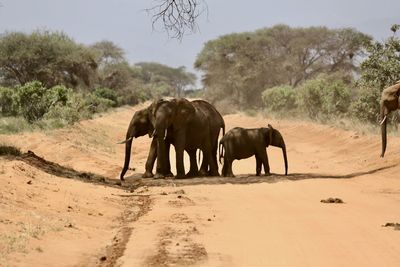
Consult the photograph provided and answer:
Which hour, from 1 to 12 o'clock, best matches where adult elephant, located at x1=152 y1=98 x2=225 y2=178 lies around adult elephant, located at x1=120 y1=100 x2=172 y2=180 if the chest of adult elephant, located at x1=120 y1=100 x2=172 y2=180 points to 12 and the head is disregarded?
adult elephant, located at x1=152 y1=98 x2=225 y2=178 is roughly at 6 o'clock from adult elephant, located at x1=120 y1=100 x2=172 y2=180.

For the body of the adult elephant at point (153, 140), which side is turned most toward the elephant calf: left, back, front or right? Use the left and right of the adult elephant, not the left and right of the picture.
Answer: back

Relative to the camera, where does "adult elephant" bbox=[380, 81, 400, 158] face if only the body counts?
to the viewer's left

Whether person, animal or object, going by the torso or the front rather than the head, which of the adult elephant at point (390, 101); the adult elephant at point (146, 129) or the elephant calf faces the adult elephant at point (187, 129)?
the adult elephant at point (390, 101)

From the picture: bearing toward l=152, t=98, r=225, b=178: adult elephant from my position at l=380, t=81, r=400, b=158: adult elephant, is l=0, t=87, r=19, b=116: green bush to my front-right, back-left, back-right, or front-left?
front-right

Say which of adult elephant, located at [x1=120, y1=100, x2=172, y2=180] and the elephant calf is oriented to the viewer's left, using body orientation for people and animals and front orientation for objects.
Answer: the adult elephant

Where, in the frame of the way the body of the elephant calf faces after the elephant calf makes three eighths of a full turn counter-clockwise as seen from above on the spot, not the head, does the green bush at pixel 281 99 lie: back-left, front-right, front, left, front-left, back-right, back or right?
front-right

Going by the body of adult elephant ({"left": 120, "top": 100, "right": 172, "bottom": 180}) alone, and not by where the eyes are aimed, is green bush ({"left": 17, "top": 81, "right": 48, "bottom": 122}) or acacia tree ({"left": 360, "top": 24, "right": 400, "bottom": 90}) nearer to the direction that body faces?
the green bush

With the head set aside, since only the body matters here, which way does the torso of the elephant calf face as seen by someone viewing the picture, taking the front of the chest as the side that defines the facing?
to the viewer's right

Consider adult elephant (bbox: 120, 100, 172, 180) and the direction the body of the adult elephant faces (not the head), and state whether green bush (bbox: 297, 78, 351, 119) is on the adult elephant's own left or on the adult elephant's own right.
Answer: on the adult elephant's own right

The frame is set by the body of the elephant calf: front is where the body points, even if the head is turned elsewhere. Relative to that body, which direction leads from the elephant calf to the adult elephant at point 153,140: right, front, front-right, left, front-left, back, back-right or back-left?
back

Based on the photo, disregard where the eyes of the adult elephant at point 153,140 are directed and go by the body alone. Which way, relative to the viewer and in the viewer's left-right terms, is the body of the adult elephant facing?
facing to the left of the viewer

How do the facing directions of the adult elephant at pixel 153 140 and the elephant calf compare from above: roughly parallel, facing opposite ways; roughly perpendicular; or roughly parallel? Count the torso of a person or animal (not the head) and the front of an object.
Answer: roughly parallel, facing opposite ways

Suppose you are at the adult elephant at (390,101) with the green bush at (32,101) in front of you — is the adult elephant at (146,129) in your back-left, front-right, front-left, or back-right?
front-left

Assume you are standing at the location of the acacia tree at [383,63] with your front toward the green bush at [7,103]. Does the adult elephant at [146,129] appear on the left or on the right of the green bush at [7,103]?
left

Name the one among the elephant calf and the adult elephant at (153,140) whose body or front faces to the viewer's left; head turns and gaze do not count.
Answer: the adult elephant

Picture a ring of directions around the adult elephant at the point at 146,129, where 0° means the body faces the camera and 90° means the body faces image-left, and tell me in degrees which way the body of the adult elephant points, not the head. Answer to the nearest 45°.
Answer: approximately 90°
